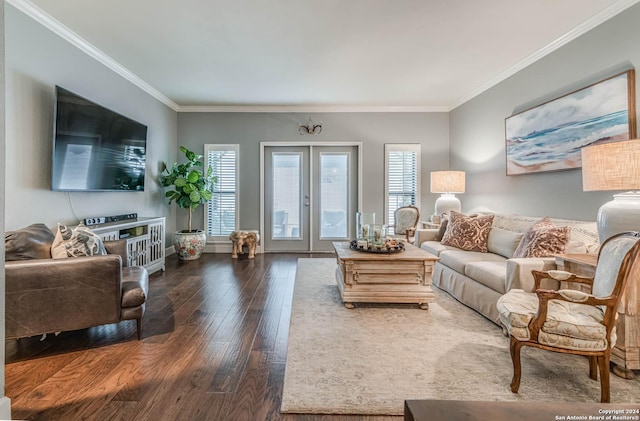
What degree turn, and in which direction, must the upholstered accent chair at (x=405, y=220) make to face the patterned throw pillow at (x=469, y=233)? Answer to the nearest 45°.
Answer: approximately 90° to its left

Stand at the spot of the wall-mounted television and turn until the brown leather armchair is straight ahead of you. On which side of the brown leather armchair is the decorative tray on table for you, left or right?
left

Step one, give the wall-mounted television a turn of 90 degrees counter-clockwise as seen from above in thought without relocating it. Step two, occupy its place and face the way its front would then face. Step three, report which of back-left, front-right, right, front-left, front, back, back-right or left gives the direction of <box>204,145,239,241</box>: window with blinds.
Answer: front

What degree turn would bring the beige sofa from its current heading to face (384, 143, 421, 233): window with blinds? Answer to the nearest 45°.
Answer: approximately 90° to its right

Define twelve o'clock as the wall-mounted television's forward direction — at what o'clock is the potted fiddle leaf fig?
The potted fiddle leaf fig is roughly at 9 o'clock from the wall-mounted television.

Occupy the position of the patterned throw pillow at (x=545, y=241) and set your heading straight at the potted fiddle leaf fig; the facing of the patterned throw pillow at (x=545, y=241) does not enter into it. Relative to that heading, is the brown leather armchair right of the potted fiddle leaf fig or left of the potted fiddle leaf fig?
left

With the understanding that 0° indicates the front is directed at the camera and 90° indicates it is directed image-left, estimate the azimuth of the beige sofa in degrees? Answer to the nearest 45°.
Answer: approximately 45°

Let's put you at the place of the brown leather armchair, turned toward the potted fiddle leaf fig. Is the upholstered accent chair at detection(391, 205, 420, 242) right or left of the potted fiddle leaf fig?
right

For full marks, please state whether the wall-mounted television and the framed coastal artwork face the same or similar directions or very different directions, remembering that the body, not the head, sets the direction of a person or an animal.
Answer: very different directions

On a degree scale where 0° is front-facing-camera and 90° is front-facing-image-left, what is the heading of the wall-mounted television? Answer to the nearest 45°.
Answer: approximately 315°

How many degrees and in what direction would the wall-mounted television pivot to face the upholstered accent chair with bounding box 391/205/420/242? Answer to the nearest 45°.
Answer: approximately 45° to its left
